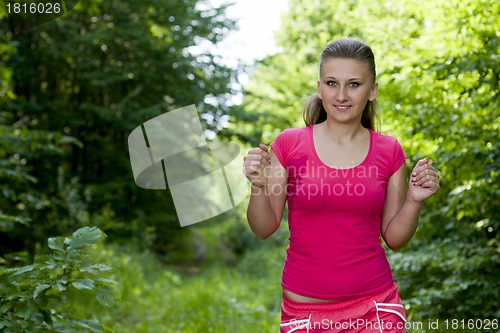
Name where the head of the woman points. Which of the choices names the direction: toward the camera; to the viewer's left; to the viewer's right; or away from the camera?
toward the camera

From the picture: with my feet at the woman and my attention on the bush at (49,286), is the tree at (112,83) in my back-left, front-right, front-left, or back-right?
front-right

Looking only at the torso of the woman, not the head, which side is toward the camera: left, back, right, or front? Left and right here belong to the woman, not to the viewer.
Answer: front

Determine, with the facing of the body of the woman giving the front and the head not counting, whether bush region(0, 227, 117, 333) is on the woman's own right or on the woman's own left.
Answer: on the woman's own right

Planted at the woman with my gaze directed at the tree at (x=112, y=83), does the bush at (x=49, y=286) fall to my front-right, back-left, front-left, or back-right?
front-left

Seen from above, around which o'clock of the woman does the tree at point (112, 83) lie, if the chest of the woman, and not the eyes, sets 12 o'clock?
The tree is roughly at 5 o'clock from the woman.
